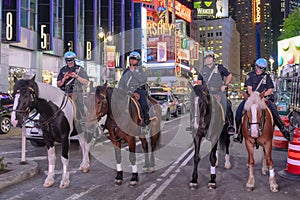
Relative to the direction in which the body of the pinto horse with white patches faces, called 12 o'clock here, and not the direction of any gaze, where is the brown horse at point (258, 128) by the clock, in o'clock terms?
The brown horse is roughly at 8 o'clock from the pinto horse with white patches.

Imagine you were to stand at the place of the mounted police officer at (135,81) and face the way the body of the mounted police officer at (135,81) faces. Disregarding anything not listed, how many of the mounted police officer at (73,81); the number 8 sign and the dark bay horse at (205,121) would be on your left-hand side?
1

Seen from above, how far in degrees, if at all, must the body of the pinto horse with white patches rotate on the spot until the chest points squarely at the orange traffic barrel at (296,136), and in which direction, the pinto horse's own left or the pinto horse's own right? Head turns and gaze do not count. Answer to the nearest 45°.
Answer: approximately 135° to the pinto horse's own left

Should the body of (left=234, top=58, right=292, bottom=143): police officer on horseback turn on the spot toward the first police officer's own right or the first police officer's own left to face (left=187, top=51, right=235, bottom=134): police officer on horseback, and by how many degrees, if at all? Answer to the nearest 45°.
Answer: approximately 90° to the first police officer's own right

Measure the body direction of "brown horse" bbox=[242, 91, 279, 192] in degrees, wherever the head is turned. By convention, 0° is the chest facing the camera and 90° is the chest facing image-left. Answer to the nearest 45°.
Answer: approximately 0°

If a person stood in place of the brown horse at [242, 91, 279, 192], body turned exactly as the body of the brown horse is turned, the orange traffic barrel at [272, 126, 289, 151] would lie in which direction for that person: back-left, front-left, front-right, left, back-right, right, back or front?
back

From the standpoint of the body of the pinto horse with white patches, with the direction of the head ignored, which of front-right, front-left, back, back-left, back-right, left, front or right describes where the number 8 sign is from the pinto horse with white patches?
back-right

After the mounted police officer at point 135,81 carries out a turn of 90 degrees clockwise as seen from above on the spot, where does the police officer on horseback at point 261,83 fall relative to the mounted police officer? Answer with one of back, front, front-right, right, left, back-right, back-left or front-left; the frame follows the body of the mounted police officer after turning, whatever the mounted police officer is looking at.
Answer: back-right

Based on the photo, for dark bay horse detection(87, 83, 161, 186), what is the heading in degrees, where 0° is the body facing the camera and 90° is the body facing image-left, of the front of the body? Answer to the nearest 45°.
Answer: approximately 45°

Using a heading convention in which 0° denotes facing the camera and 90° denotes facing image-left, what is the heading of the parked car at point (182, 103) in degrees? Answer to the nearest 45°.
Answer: approximately 45°

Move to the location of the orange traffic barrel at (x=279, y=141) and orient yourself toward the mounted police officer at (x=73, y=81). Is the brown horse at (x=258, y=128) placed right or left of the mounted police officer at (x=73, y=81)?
left
